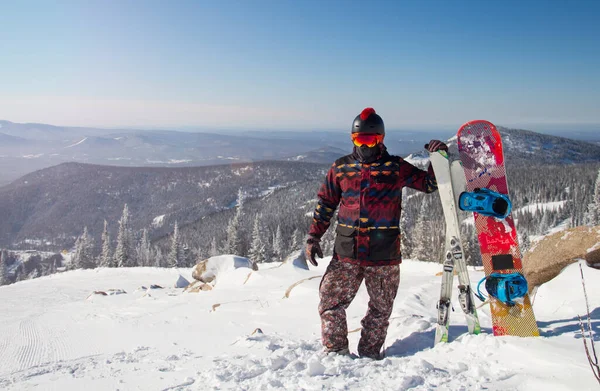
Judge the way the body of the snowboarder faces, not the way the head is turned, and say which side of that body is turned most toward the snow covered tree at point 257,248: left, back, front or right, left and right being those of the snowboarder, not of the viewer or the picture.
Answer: back

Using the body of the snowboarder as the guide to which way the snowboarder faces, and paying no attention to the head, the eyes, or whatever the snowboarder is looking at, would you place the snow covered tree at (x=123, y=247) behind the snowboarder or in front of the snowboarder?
behind

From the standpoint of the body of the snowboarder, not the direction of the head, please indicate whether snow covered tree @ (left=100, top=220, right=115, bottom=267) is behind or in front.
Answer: behind

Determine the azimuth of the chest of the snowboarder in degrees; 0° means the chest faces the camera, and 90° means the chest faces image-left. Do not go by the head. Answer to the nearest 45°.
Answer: approximately 0°

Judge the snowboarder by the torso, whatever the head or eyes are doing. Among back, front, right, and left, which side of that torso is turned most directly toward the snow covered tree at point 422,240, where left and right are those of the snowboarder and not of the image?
back
